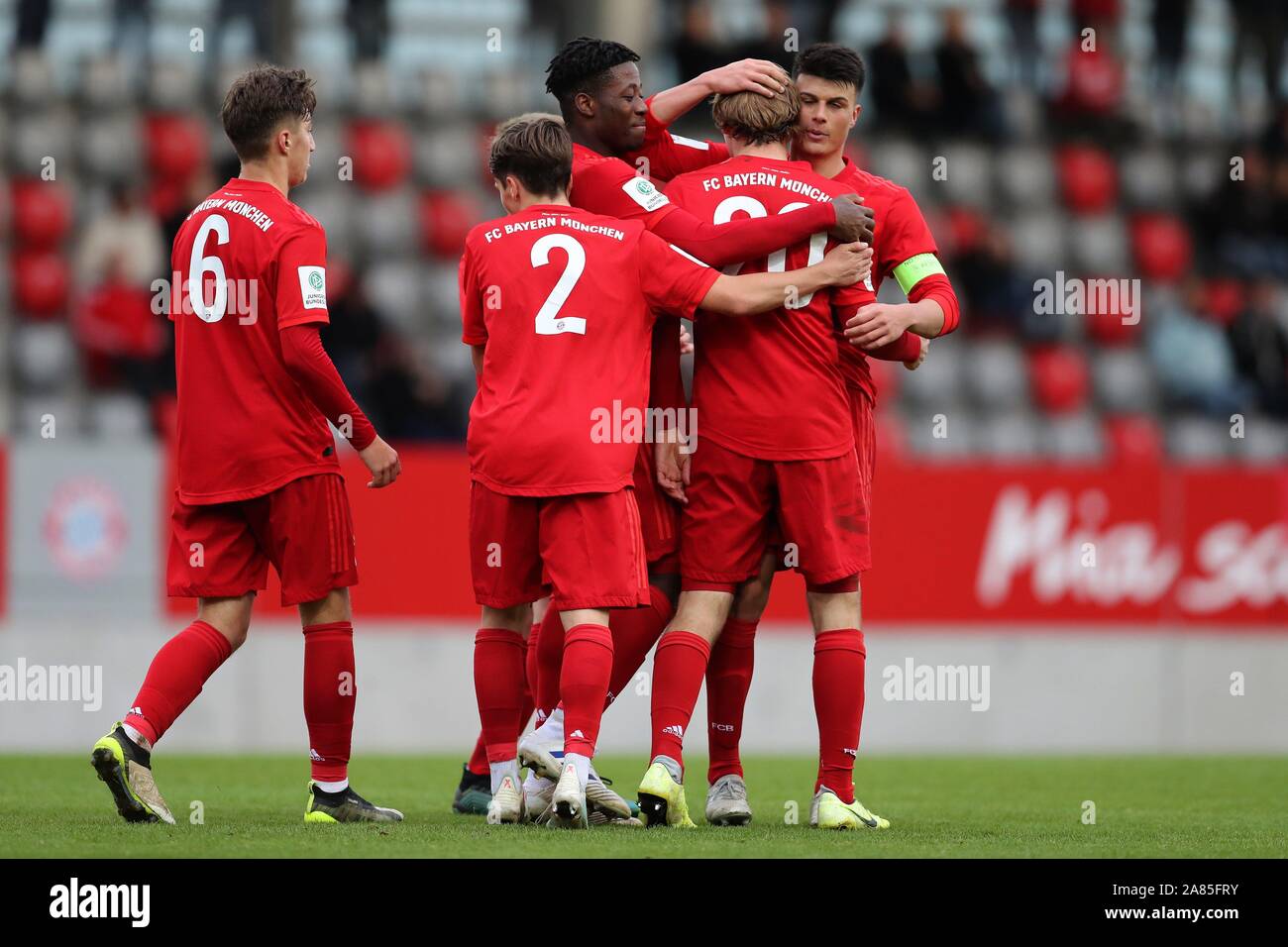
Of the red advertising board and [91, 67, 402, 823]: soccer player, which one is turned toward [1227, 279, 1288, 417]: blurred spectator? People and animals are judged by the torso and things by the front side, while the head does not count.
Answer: the soccer player

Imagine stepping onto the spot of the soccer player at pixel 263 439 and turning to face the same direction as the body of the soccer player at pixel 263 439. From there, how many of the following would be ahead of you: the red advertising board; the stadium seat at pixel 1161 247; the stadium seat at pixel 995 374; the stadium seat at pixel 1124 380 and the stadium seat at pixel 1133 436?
5

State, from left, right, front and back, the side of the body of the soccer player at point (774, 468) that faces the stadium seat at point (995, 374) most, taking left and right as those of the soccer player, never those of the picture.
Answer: front

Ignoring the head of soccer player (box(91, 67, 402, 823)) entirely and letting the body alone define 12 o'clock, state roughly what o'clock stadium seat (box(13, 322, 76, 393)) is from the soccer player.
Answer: The stadium seat is roughly at 10 o'clock from the soccer player.

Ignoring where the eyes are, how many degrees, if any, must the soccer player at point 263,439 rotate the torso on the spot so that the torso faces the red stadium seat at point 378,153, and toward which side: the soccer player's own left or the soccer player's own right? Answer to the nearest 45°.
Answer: approximately 45° to the soccer player's own left

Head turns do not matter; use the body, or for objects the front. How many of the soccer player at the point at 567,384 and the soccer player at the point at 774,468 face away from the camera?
2

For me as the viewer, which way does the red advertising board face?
facing the viewer

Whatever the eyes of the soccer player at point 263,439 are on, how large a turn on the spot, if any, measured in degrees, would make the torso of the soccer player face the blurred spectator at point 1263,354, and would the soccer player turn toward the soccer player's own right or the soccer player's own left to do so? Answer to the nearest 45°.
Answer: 0° — they already face them

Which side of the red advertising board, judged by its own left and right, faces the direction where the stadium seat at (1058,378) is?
back

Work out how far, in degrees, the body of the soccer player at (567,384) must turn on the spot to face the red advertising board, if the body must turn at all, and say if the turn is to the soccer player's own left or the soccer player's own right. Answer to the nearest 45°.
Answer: approximately 45° to the soccer player's own right

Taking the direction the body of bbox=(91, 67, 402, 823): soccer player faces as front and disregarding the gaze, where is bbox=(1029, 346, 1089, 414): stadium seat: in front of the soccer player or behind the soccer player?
in front

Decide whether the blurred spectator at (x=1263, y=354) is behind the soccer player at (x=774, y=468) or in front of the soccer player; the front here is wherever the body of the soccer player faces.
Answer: in front

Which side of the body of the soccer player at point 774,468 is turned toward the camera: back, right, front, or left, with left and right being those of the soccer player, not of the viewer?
back

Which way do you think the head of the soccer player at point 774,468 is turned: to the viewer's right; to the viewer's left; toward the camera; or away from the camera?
away from the camera

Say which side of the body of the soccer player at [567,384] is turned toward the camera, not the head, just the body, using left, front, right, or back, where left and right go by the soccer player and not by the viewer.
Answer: back

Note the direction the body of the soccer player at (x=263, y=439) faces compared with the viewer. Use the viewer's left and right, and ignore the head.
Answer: facing away from the viewer and to the right of the viewer

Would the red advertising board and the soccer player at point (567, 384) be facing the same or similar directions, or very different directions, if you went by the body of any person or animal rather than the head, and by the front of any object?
very different directions

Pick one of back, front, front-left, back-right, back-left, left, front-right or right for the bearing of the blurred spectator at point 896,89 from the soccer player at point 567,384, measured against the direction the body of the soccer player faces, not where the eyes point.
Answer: front
